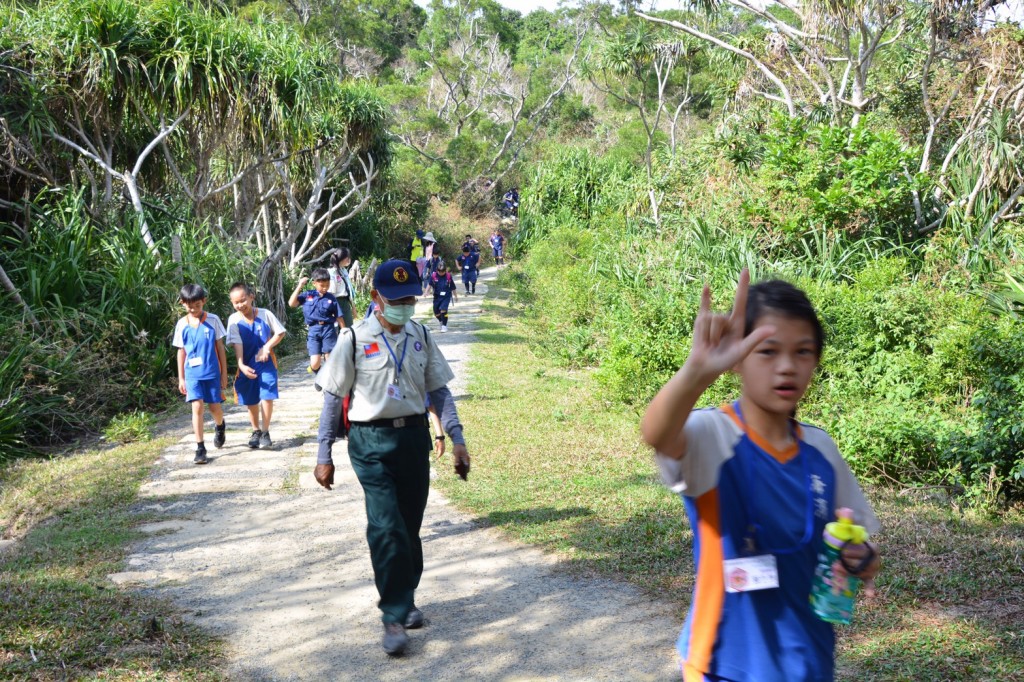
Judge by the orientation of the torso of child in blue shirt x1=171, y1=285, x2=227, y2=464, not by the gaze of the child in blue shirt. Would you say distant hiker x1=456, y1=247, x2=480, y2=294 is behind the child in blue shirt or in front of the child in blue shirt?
behind

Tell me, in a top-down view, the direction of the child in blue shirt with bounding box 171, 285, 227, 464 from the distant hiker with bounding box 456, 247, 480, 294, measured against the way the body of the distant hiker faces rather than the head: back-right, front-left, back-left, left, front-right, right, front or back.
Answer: front

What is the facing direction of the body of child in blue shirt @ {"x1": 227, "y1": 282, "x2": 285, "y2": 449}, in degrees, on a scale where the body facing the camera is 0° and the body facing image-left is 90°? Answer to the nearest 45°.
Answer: approximately 0°

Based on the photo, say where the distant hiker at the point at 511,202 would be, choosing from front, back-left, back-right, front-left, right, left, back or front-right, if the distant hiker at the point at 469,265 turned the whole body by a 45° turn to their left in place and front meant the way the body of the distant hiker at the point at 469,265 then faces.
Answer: back-left

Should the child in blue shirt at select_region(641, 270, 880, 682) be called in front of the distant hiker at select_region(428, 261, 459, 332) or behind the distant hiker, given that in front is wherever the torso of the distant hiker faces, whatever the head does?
in front

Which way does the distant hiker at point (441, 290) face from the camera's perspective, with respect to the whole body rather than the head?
toward the camera

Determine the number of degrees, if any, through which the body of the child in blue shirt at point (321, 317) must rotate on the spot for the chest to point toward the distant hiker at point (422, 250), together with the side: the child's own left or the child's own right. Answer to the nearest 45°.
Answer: approximately 180°

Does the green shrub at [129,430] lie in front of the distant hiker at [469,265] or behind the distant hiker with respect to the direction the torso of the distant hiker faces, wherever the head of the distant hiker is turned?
in front

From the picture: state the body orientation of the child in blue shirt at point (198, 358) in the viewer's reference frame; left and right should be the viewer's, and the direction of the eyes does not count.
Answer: facing the viewer
